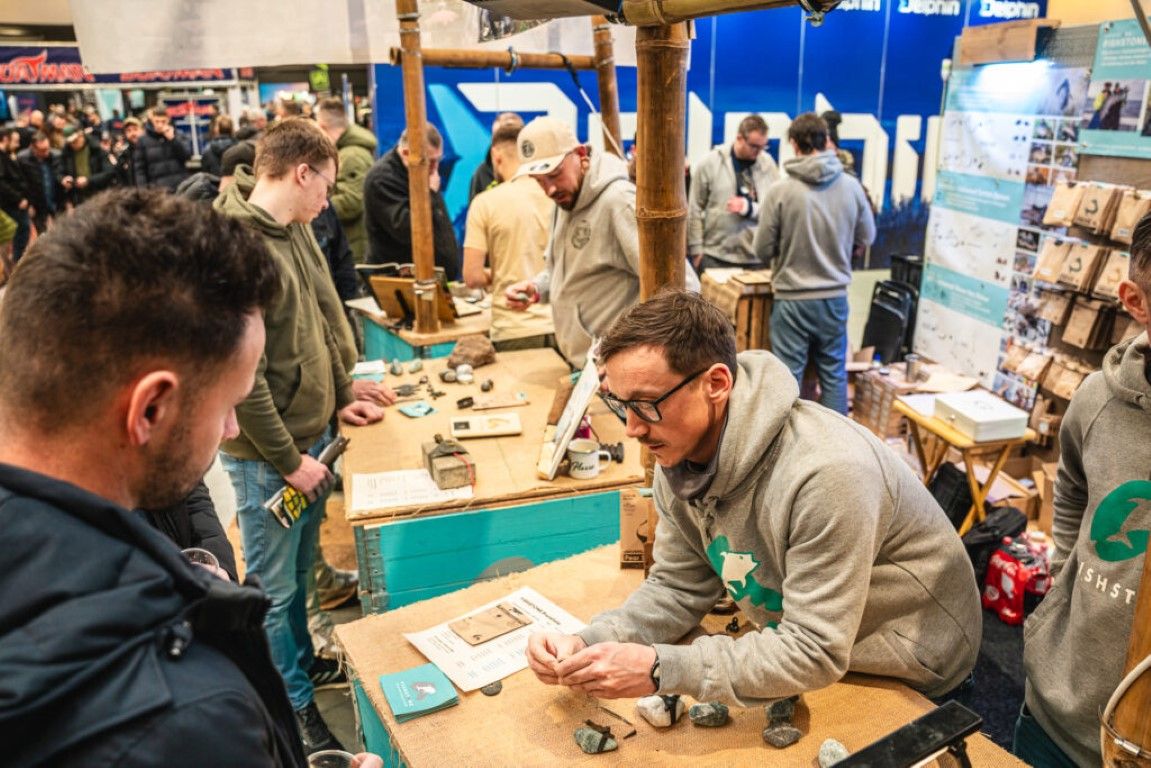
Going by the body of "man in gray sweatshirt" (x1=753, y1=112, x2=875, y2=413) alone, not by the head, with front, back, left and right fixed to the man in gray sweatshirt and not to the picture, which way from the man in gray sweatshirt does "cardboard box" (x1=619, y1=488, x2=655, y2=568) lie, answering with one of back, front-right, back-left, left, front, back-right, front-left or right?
back

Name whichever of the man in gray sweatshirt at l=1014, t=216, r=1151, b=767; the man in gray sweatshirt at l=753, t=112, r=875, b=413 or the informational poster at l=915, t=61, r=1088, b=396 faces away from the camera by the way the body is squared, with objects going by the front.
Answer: the man in gray sweatshirt at l=753, t=112, r=875, b=413

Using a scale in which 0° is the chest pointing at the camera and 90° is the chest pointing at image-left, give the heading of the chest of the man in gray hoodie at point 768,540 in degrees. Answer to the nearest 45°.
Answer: approximately 45°

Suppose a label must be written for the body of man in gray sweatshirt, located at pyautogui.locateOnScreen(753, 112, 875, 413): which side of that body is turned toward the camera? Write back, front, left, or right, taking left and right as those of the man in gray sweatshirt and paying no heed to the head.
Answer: back

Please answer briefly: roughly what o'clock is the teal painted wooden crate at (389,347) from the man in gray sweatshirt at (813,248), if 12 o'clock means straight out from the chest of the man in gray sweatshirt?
The teal painted wooden crate is roughly at 8 o'clock from the man in gray sweatshirt.

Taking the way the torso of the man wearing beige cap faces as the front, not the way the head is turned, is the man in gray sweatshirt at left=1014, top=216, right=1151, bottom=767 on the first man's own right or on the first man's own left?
on the first man's own left

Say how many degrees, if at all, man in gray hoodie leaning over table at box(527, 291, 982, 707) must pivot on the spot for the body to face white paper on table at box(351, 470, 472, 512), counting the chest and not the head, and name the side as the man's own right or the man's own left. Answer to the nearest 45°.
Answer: approximately 90° to the man's own right

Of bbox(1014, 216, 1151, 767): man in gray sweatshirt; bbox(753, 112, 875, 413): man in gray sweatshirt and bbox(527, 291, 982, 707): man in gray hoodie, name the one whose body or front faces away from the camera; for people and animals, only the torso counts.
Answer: bbox(753, 112, 875, 413): man in gray sweatshirt

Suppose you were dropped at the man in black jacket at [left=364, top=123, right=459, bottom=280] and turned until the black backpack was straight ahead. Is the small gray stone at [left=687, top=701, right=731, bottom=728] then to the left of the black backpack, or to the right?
right

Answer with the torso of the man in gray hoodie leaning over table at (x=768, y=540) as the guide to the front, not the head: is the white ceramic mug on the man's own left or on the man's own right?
on the man's own right

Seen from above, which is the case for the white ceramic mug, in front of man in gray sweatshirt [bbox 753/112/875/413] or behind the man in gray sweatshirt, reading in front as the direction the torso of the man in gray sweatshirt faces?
behind

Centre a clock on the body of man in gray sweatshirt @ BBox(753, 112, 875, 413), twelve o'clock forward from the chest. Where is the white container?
The white container is roughly at 5 o'clock from the man in gray sweatshirt.
